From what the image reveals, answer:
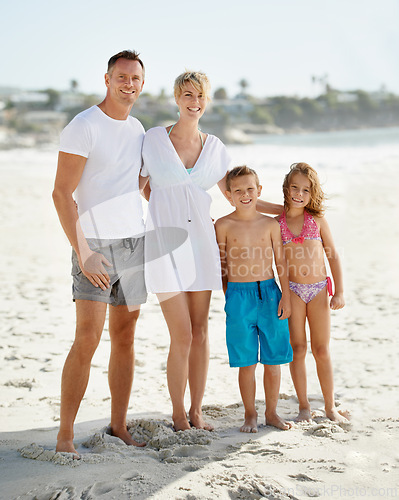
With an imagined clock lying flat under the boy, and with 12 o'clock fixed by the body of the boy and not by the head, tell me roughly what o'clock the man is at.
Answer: The man is roughly at 2 o'clock from the boy.

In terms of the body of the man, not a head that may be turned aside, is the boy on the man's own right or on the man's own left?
on the man's own left

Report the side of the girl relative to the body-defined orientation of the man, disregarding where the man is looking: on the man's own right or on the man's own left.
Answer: on the man's own left
